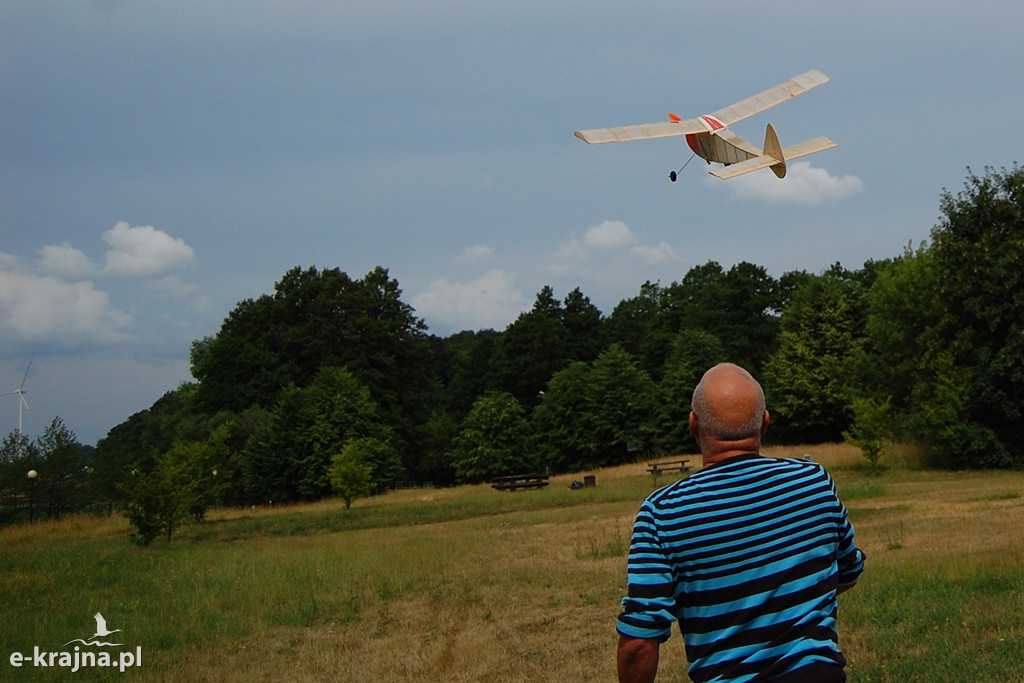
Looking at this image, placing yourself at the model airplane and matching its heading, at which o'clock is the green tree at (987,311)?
The green tree is roughly at 2 o'clock from the model airplane.

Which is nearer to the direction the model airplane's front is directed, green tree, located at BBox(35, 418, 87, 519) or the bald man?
the green tree

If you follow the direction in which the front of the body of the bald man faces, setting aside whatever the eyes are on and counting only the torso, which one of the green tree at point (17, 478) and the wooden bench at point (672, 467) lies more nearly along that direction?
the wooden bench

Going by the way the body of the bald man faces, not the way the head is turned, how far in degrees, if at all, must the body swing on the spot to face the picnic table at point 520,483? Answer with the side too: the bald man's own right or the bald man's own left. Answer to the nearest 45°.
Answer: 0° — they already face it

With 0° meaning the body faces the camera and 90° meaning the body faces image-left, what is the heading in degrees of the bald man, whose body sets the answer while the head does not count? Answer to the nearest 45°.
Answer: approximately 180°

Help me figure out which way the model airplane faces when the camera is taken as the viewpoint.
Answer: facing away from the viewer and to the left of the viewer

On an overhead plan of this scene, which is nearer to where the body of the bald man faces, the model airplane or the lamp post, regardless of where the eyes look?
the model airplane
